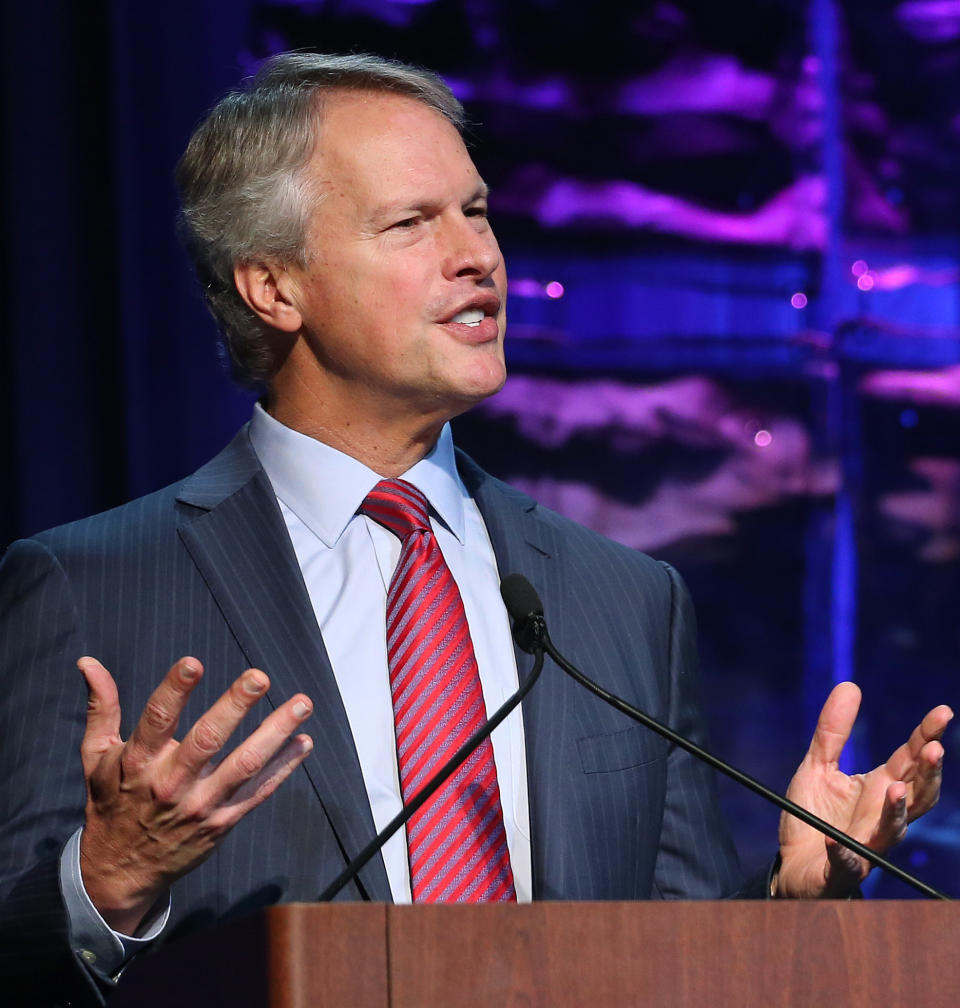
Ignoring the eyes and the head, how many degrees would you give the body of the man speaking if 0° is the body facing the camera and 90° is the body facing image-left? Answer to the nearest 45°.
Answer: approximately 315°

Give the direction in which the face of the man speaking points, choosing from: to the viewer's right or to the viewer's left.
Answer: to the viewer's right

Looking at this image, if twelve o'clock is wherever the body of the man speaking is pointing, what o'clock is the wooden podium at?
The wooden podium is roughly at 1 o'clock from the man speaking.
